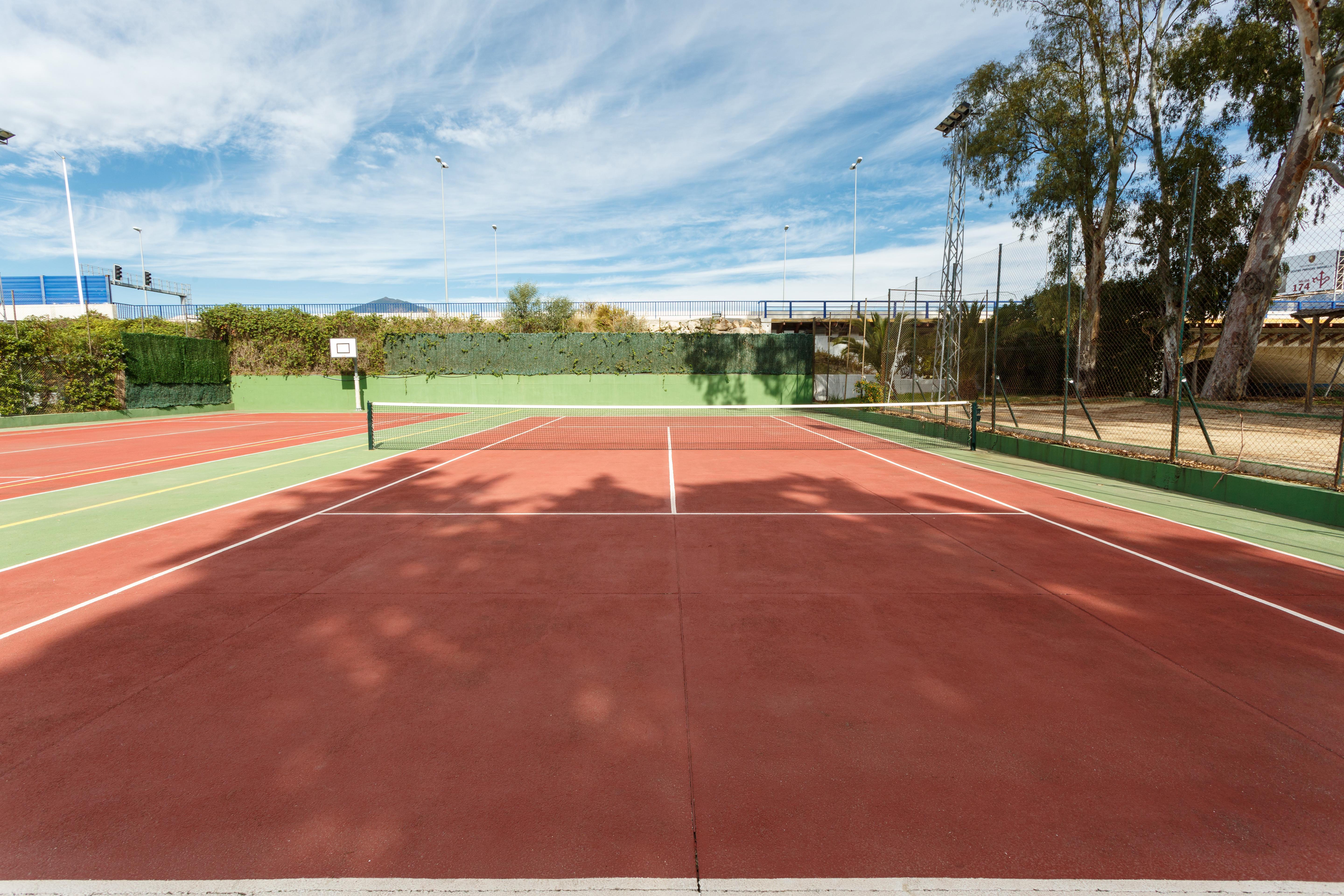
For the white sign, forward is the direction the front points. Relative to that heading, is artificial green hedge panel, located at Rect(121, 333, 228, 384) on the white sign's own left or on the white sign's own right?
on the white sign's own right

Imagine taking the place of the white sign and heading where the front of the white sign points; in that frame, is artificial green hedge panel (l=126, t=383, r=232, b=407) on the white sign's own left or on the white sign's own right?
on the white sign's own right

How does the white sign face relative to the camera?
toward the camera

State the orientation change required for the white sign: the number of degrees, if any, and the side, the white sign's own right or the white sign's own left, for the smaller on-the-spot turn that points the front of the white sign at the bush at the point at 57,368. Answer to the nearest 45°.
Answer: approximately 45° to the white sign's own right
